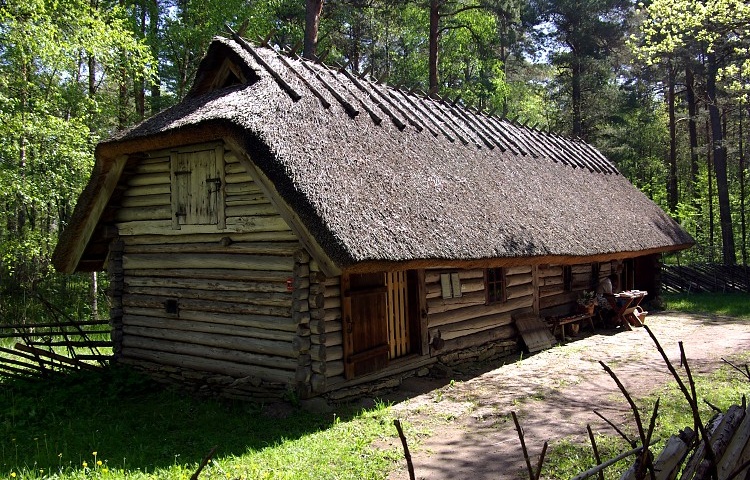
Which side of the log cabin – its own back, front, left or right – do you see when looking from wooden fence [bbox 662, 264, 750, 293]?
left

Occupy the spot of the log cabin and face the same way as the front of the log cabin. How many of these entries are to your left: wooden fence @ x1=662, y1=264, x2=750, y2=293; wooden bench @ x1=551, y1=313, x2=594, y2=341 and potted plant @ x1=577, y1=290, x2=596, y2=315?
3

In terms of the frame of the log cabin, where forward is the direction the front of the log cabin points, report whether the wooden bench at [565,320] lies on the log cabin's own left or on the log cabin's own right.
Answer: on the log cabin's own left

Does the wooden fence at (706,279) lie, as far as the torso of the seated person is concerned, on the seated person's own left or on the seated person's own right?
on the seated person's own left

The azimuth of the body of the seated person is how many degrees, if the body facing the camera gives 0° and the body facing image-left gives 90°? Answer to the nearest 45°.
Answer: approximately 270°

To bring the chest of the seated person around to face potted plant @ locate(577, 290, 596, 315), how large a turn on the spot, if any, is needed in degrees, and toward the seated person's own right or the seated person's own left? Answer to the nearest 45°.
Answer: approximately 135° to the seated person's own right

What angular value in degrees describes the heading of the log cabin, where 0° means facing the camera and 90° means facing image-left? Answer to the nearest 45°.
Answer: approximately 315°
